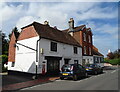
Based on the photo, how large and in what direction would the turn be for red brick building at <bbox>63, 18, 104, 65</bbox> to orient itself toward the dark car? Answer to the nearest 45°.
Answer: approximately 45° to its right

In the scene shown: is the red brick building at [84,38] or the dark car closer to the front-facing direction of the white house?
the dark car

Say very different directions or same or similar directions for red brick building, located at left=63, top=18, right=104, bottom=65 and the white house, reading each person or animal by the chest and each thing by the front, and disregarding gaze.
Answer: same or similar directions

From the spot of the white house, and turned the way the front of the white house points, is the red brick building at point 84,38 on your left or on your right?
on your left

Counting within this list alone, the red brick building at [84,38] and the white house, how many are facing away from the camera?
0

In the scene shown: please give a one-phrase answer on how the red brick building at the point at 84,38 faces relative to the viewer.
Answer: facing the viewer and to the right of the viewer

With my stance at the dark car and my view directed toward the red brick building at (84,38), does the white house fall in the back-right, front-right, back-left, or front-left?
front-left

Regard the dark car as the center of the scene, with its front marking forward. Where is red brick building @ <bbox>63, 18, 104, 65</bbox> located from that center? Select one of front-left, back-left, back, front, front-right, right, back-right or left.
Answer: front-left

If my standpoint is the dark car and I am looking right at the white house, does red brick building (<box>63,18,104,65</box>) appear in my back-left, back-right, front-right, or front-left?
front-right

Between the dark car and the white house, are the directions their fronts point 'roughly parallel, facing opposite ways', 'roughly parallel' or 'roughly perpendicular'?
roughly perpendicular

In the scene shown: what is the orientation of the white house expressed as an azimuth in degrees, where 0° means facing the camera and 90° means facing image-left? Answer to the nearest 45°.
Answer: approximately 315°
